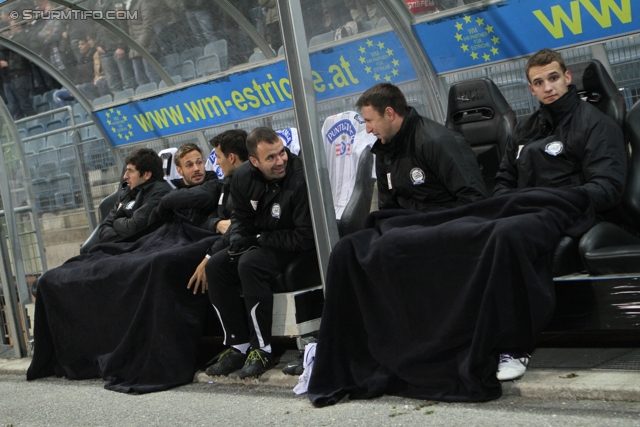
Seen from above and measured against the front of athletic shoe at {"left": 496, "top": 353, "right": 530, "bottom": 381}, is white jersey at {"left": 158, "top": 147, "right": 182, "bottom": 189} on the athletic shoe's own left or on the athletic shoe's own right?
on the athletic shoe's own right

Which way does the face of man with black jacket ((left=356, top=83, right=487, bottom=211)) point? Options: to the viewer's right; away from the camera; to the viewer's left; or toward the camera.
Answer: to the viewer's left

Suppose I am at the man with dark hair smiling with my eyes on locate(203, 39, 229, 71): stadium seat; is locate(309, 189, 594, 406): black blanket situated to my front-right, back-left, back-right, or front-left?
back-right

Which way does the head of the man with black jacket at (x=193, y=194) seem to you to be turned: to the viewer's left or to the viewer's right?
to the viewer's right

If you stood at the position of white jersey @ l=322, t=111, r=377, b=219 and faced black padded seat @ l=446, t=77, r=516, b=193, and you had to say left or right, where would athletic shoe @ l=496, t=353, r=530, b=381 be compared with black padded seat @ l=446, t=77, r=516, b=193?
right
